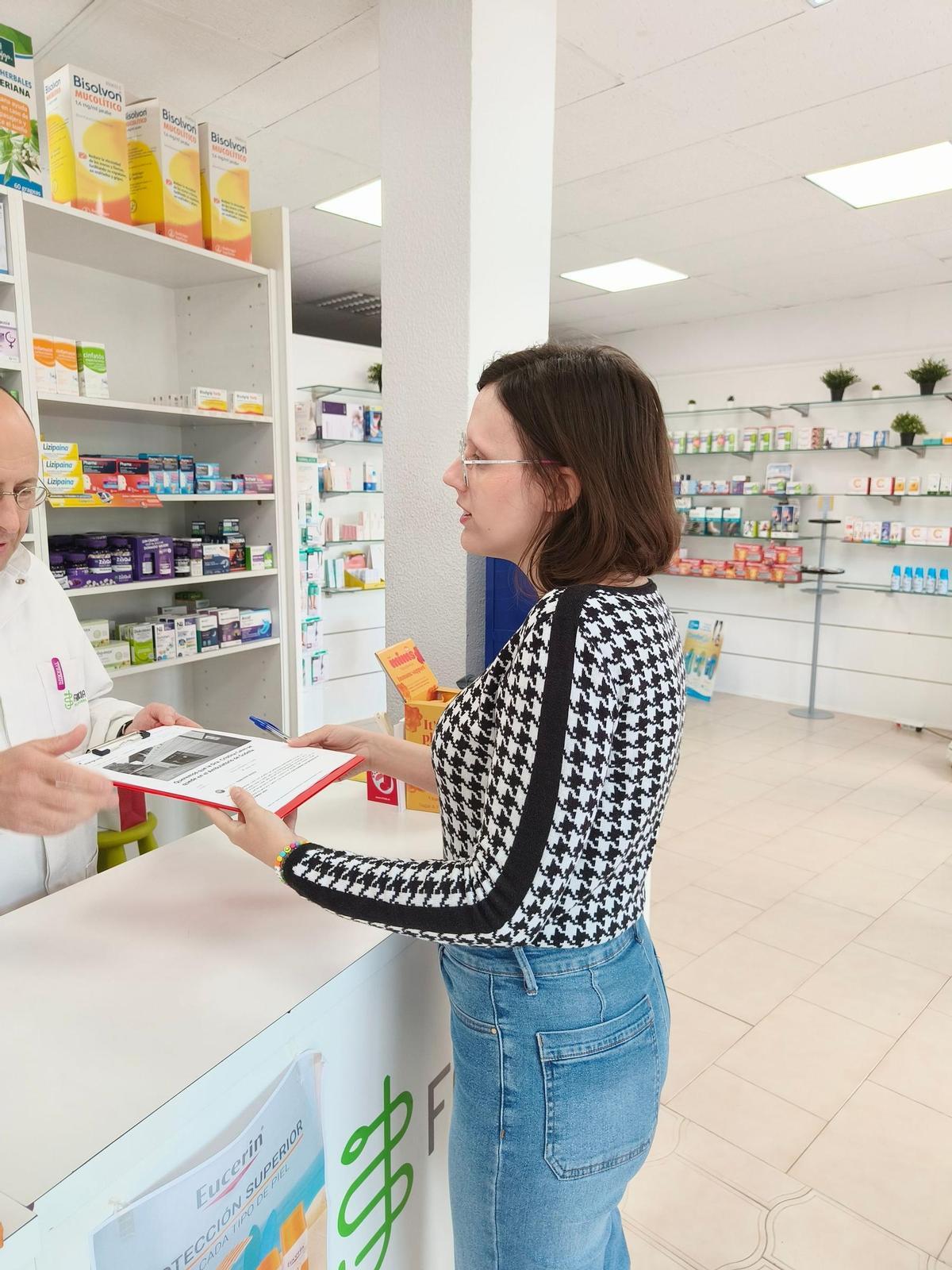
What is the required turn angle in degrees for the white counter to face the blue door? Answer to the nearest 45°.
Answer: approximately 90° to its left

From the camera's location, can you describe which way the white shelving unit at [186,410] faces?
facing the viewer and to the right of the viewer

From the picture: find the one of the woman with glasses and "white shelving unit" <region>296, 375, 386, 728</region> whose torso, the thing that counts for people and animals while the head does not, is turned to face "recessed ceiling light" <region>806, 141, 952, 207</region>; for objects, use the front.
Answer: the white shelving unit

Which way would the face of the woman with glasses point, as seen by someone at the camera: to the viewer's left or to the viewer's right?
to the viewer's left

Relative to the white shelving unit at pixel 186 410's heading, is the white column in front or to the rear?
in front

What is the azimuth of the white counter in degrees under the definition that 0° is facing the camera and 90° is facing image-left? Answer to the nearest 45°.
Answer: approximately 315°

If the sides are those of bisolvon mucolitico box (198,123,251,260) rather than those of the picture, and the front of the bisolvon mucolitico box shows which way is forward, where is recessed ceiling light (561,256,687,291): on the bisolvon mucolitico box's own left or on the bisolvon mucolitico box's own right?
on the bisolvon mucolitico box's own left

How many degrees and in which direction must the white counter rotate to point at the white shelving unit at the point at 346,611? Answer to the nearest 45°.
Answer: approximately 135° to its left

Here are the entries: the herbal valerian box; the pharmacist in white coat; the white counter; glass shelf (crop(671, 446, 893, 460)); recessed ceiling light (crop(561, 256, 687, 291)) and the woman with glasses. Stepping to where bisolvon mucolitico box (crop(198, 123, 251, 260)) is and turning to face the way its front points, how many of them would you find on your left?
2

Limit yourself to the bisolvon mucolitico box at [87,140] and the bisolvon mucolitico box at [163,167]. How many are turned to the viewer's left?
0

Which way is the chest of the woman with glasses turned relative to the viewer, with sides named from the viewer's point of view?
facing to the left of the viewer

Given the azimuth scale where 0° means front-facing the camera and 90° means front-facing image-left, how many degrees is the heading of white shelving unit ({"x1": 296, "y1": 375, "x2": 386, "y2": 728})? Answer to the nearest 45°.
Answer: approximately 315°
